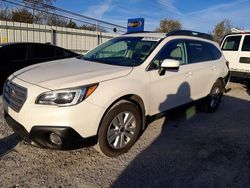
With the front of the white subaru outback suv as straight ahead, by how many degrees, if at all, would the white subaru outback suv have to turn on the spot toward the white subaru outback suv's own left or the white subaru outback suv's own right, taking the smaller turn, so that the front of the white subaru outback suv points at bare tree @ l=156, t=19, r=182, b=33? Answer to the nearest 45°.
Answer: approximately 135° to the white subaru outback suv's own right

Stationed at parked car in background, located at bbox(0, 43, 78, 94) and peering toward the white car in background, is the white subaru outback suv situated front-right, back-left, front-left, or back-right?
front-right

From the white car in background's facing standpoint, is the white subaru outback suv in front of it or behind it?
behind

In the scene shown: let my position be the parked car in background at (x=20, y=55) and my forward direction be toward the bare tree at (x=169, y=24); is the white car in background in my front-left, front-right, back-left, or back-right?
front-right

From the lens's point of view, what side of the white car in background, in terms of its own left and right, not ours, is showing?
back

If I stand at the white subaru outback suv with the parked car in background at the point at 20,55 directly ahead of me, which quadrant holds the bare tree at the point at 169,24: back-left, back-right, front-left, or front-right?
front-right

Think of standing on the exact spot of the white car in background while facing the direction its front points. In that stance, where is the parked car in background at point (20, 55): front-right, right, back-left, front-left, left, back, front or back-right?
back-left

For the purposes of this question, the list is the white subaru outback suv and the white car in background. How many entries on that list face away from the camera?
1

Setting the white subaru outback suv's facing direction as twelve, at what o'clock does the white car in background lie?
The white car in background is roughly at 6 o'clock from the white subaru outback suv.
